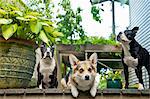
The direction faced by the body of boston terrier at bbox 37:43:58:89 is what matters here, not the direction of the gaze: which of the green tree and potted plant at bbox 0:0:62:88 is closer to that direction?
the potted plant

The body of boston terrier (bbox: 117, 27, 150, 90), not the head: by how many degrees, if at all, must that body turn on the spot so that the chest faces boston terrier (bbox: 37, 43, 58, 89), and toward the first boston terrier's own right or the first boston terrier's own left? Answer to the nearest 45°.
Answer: approximately 45° to the first boston terrier's own right

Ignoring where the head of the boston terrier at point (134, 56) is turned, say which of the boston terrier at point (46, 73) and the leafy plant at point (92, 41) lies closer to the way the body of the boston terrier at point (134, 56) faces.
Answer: the boston terrier

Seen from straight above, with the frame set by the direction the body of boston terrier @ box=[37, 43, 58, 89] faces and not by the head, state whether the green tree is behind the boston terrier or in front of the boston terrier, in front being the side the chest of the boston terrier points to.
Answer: behind

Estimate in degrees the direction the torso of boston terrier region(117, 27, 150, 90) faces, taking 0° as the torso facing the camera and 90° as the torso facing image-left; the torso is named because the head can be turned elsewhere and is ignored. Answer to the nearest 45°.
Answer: approximately 45°

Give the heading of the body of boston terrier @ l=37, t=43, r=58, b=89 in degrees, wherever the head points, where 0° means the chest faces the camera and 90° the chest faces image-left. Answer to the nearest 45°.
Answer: approximately 0°

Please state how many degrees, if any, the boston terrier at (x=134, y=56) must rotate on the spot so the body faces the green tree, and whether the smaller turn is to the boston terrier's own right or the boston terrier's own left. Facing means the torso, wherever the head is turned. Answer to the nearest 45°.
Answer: approximately 90° to the boston terrier's own right

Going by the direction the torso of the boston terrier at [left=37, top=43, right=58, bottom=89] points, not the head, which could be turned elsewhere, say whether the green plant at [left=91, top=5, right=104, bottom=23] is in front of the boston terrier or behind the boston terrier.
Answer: behind
